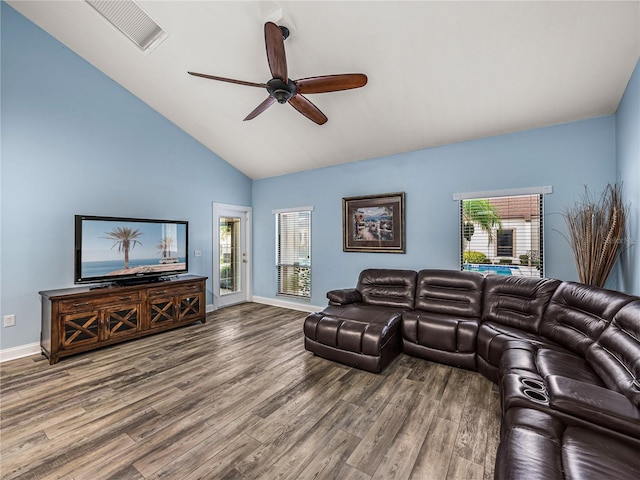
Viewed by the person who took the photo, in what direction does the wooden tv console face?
facing the viewer and to the right of the viewer

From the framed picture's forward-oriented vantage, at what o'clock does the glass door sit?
The glass door is roughly at 2 o'clock from the framed picture.

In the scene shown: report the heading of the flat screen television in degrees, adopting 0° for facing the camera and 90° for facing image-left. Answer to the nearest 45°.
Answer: approximately 315°

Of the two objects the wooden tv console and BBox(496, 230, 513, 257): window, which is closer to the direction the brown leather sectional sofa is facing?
the wooden tv console

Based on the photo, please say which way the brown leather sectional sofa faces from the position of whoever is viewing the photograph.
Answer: facing the viewer and to the left of the viewer

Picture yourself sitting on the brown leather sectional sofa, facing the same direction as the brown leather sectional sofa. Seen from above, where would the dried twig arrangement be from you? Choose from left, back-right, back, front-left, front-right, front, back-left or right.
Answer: back

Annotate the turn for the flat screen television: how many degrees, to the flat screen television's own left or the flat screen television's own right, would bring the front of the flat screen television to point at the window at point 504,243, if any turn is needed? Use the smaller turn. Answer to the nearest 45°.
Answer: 0° — it already faces it

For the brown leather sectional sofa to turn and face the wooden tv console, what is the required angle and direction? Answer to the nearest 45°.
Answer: approximately 45° to its right

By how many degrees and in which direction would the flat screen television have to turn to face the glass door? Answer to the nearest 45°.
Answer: approximately 90° to its left

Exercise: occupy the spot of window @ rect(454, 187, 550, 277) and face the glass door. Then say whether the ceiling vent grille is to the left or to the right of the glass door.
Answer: left

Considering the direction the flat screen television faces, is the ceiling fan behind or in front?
in front

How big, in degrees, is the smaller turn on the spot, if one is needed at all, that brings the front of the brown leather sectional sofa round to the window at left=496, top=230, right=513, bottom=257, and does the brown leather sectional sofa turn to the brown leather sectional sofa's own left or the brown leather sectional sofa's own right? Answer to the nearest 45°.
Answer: approximately 135° to the brown leather sectional sofa's own right

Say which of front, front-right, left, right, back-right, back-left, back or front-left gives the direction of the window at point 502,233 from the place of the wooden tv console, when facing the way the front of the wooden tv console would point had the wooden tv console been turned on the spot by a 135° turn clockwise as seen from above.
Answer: back-left

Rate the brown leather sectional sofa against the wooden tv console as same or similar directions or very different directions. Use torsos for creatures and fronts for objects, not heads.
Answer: very different directions

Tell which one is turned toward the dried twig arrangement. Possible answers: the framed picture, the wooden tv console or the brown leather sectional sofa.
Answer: the wooden tv console
